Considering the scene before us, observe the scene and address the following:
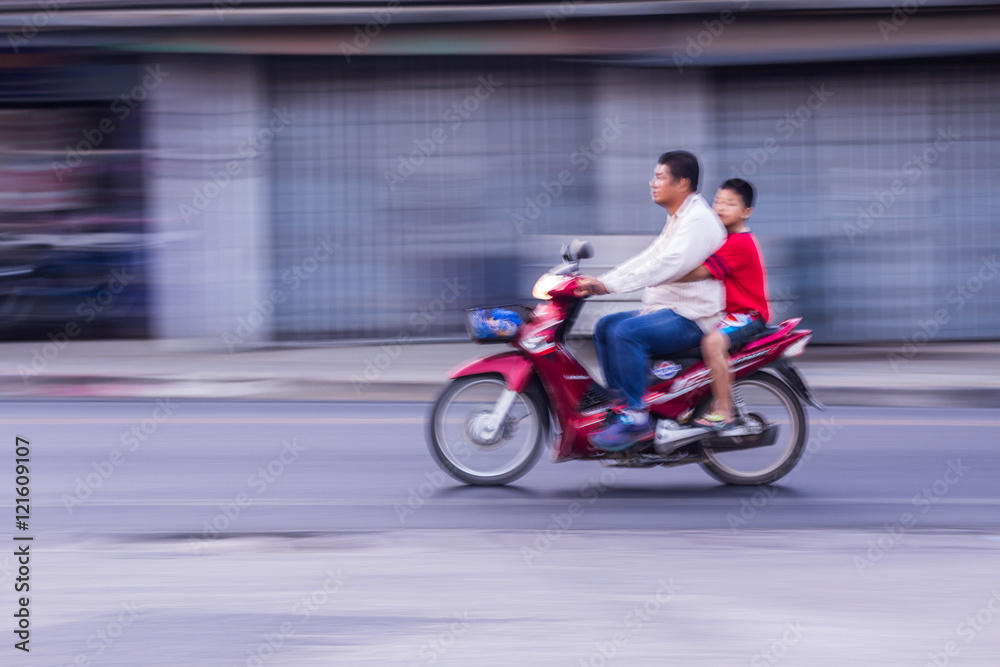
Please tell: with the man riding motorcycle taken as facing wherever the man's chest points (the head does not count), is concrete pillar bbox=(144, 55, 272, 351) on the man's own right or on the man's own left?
on the man's own right

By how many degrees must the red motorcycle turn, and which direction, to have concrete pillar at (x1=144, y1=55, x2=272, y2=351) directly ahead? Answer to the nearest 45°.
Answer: approximately 45° to its right

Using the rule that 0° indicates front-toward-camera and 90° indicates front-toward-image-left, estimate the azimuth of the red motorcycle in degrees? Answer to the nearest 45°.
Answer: approximately 90°

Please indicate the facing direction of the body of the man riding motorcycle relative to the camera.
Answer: to the viewer's left

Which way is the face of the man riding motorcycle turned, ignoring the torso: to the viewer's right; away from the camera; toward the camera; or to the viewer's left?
to the viewer's left
